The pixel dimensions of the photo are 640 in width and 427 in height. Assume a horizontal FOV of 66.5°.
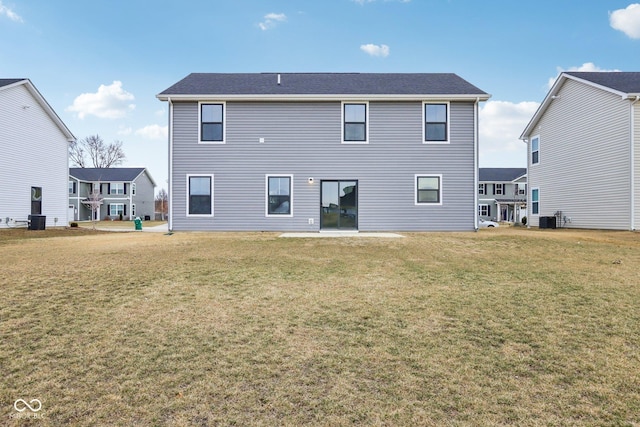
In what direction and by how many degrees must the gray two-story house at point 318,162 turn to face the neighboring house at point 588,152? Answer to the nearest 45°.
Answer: approximately 90° to its right

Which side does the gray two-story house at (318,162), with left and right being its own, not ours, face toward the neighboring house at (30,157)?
left

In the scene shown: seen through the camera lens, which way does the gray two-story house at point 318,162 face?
facing away from the viewer

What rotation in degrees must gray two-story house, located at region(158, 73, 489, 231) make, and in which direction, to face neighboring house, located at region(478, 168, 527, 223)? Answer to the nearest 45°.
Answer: approximately 45° to its right
